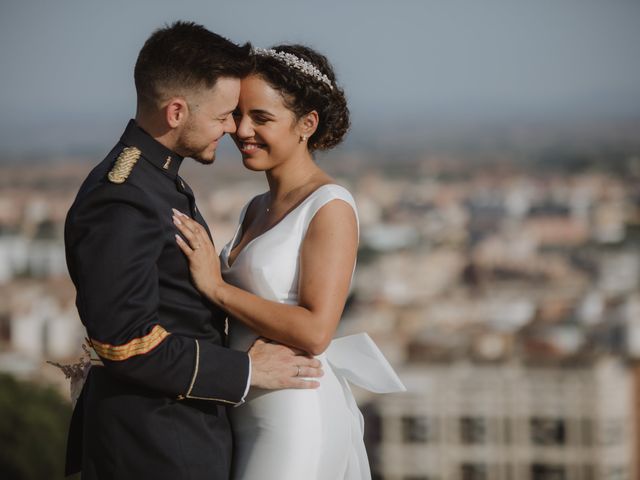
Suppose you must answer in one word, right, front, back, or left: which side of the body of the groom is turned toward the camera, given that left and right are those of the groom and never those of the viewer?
right

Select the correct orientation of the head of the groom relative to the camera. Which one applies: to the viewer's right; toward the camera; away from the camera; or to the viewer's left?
to the viewer's right

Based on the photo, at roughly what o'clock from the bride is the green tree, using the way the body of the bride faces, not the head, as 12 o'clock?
The green tree is roughly at 4 o'clock from the bride.

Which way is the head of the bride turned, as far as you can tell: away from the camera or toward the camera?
toward the camera

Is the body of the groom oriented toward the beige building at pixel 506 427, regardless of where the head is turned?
no

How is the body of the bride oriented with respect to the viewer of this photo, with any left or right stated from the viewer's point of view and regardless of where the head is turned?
facing the viewer and to the left of the viewer

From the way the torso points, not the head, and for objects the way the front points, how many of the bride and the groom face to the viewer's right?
1

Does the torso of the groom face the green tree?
no

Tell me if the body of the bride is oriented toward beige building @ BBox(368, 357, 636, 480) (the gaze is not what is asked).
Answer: no
